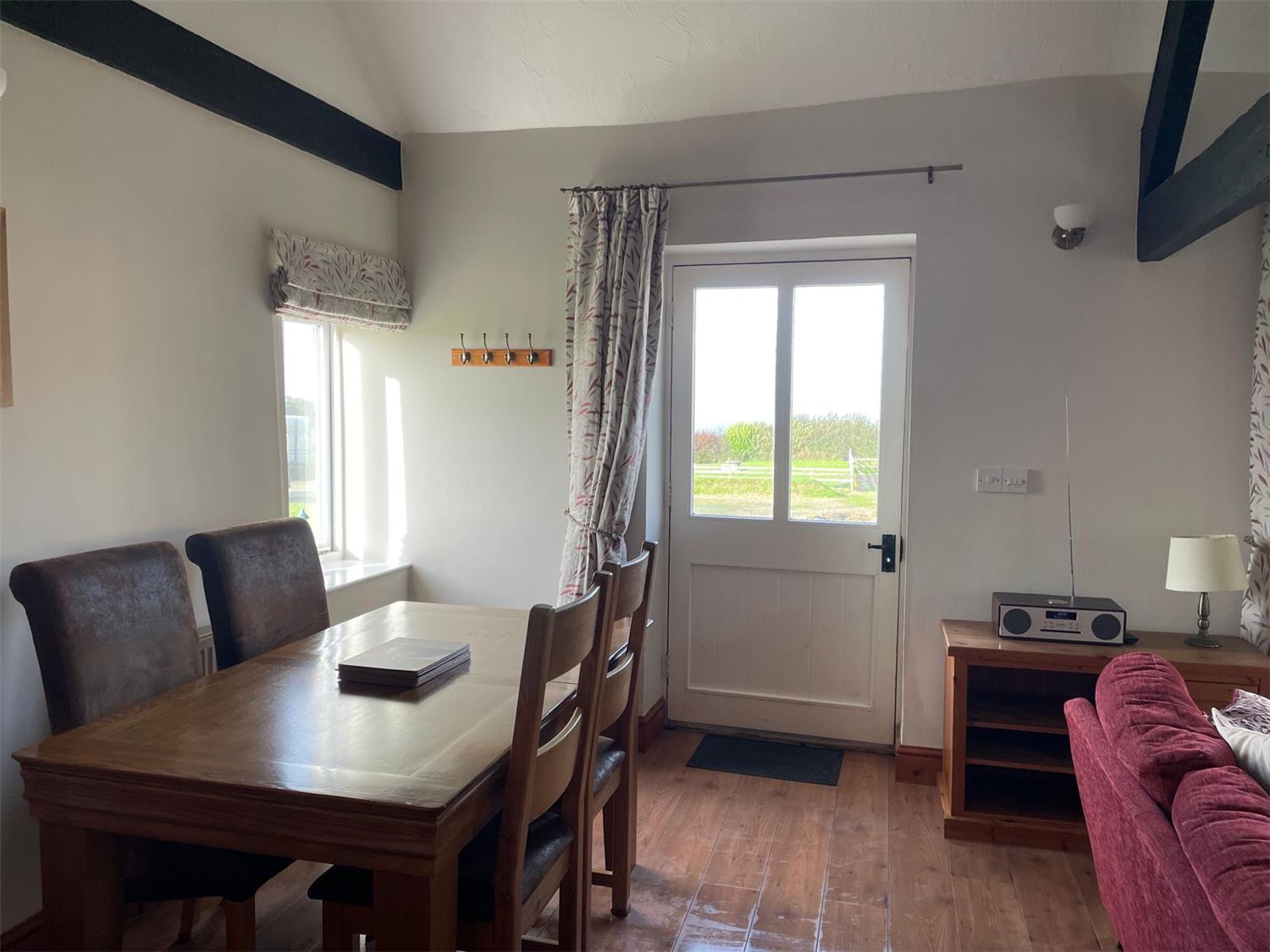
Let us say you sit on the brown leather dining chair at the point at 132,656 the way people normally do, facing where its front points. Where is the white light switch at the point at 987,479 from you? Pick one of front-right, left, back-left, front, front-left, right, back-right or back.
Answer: front-left

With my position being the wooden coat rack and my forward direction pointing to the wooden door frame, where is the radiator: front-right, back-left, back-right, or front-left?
back-right

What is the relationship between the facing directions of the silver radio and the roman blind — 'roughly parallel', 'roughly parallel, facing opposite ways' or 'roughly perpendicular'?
roughly perpendicular

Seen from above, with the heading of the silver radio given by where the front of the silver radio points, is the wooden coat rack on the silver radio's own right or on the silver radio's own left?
on the silver radio's own right

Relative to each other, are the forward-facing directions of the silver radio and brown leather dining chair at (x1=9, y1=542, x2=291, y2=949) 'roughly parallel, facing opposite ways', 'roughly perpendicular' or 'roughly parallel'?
roughly perpendicular

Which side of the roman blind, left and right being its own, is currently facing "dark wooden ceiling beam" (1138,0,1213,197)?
front

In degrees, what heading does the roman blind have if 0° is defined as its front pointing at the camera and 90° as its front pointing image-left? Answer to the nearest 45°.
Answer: approximately 315°

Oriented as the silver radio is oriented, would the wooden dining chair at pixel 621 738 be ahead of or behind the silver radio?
ahead

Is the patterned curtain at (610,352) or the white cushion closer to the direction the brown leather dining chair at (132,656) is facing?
the white cushion

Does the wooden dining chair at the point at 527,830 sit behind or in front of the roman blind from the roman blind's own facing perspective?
in front

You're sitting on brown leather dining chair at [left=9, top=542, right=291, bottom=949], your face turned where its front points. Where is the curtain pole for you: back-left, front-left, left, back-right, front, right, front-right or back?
front-left
